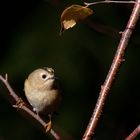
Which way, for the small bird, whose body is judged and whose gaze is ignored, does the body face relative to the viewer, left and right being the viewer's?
facing the viewer and to the right of the viewer

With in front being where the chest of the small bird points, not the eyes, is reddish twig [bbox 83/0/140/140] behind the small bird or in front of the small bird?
in front

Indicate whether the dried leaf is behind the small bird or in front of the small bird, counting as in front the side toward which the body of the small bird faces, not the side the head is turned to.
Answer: in front
